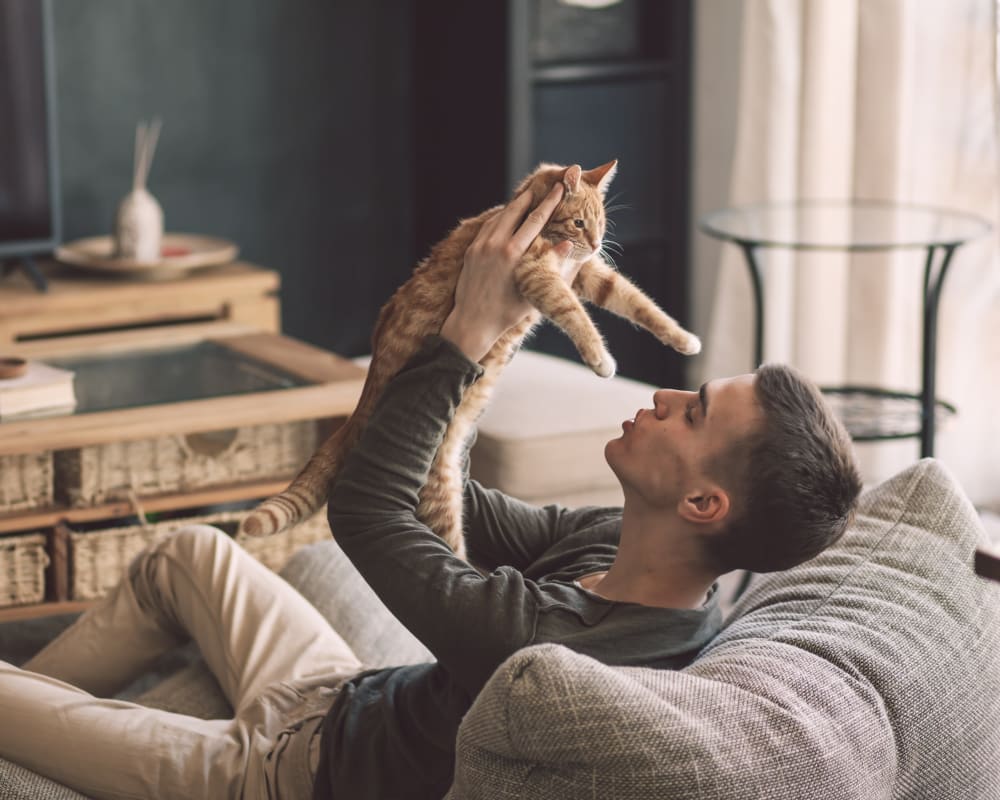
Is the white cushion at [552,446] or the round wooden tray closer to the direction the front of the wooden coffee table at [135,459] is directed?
the white cushion

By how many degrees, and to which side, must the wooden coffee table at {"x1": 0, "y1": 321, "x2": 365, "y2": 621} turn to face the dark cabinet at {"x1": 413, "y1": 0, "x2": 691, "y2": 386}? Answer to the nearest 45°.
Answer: approximately 90° to its left

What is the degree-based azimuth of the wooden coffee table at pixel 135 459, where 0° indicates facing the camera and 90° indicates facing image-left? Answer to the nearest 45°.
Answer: approximately 315°

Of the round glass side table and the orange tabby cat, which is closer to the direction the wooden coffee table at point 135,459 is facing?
the orange tabby cat

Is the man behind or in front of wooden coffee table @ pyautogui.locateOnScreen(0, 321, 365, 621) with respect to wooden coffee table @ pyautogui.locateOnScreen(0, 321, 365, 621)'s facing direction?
in front

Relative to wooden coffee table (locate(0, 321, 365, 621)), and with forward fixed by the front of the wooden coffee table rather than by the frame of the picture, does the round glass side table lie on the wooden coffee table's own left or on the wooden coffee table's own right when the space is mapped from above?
on the wooden coffee table's own left
